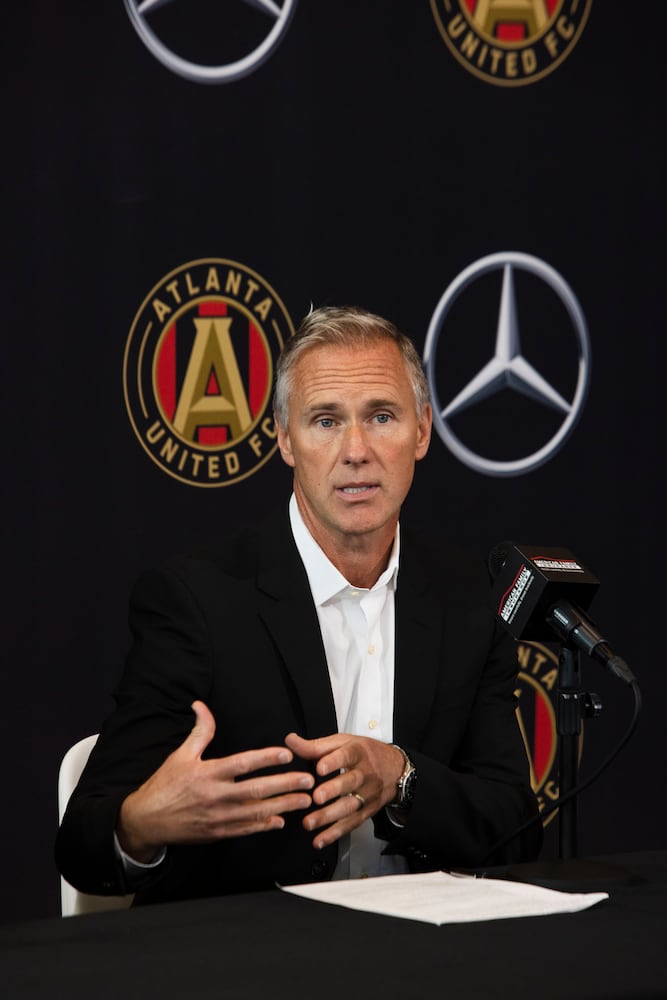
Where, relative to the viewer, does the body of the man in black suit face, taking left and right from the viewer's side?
facing the viewer and to the right of the viewer

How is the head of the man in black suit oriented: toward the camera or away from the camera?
toward the camera
